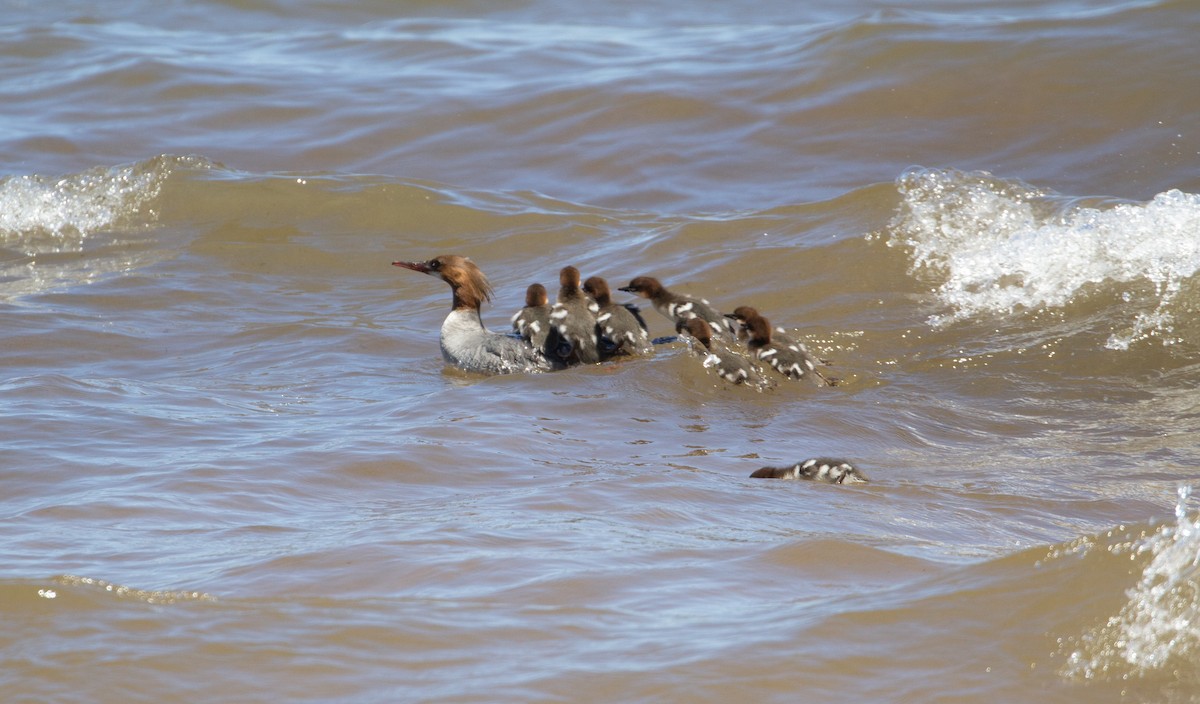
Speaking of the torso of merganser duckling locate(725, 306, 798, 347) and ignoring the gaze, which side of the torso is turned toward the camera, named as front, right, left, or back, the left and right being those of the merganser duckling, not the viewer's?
left

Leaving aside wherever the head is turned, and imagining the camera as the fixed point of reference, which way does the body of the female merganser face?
to the viewer's left

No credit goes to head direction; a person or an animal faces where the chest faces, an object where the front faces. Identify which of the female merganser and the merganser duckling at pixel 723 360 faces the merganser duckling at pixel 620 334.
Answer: the merganser duckling at pixel 723 360

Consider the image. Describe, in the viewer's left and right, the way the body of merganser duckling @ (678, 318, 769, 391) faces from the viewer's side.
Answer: facing away from the viewer and to the left of the viewer

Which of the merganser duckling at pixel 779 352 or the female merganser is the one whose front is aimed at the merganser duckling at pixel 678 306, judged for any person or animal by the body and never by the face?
the merganser duckling at pixel 779 352

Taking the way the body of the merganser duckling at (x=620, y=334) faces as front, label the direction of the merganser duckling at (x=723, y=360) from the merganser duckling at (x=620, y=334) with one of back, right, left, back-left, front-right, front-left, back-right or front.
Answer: back

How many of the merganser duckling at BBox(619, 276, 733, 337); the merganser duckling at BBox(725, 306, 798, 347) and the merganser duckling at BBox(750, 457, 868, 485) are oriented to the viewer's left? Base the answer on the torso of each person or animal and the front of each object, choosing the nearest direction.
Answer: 3

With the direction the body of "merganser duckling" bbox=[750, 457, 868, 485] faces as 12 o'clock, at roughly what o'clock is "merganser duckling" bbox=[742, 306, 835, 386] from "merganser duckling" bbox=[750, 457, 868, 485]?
"merganser duckling" bbox=[742, 306, 835, 386] is roughly at 3 o'clock from "merganser duckling" bbox=[750, 457, 868, 485].

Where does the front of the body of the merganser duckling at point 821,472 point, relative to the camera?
to the viewer's left

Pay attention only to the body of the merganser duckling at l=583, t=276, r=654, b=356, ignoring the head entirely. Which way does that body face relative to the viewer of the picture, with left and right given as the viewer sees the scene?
facing away from the viewer and to the left of the viewer

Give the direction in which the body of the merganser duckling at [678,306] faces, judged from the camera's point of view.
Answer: to the viewer's left

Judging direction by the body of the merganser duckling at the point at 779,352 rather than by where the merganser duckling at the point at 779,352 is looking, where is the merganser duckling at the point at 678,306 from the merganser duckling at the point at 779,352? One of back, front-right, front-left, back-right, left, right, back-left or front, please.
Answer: front
